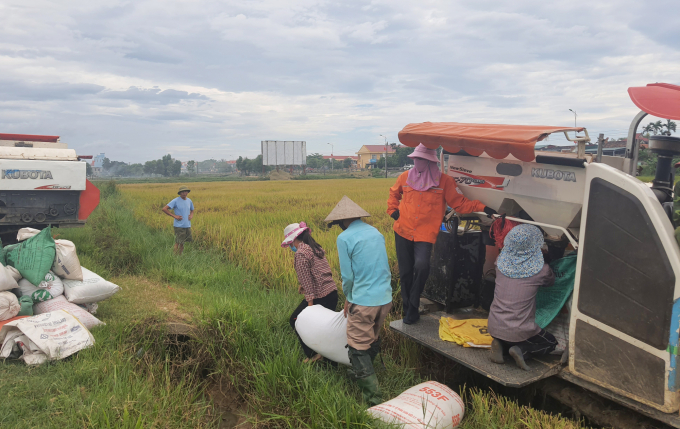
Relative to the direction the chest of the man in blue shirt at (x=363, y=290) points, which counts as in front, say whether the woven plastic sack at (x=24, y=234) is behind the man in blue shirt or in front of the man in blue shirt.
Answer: in front

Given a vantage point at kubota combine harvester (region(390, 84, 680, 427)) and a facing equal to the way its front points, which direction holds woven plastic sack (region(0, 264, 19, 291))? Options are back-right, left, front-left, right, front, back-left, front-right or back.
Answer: back-right

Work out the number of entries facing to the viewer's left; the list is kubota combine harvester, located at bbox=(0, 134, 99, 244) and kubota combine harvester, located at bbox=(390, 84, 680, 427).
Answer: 1

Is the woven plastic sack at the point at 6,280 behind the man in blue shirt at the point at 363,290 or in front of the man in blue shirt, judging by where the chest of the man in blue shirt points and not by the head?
in front

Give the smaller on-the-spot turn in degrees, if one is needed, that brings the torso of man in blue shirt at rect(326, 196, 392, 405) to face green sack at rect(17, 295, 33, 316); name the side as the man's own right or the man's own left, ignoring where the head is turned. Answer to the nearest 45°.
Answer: approximately 45° to the man's own left

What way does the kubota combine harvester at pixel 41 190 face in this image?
to the viewer's left

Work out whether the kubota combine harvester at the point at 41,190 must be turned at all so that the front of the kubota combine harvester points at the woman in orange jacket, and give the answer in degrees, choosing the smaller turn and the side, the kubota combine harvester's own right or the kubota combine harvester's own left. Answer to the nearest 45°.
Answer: approximately 90° to the kubota combine harvester's own left

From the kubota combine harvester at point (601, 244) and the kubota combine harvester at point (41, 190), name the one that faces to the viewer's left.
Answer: the kubota combine harvester at point (41, 190)

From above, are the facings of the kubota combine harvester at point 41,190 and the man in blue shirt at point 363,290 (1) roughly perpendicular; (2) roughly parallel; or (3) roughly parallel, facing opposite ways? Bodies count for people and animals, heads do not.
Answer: roughly perpendicular
